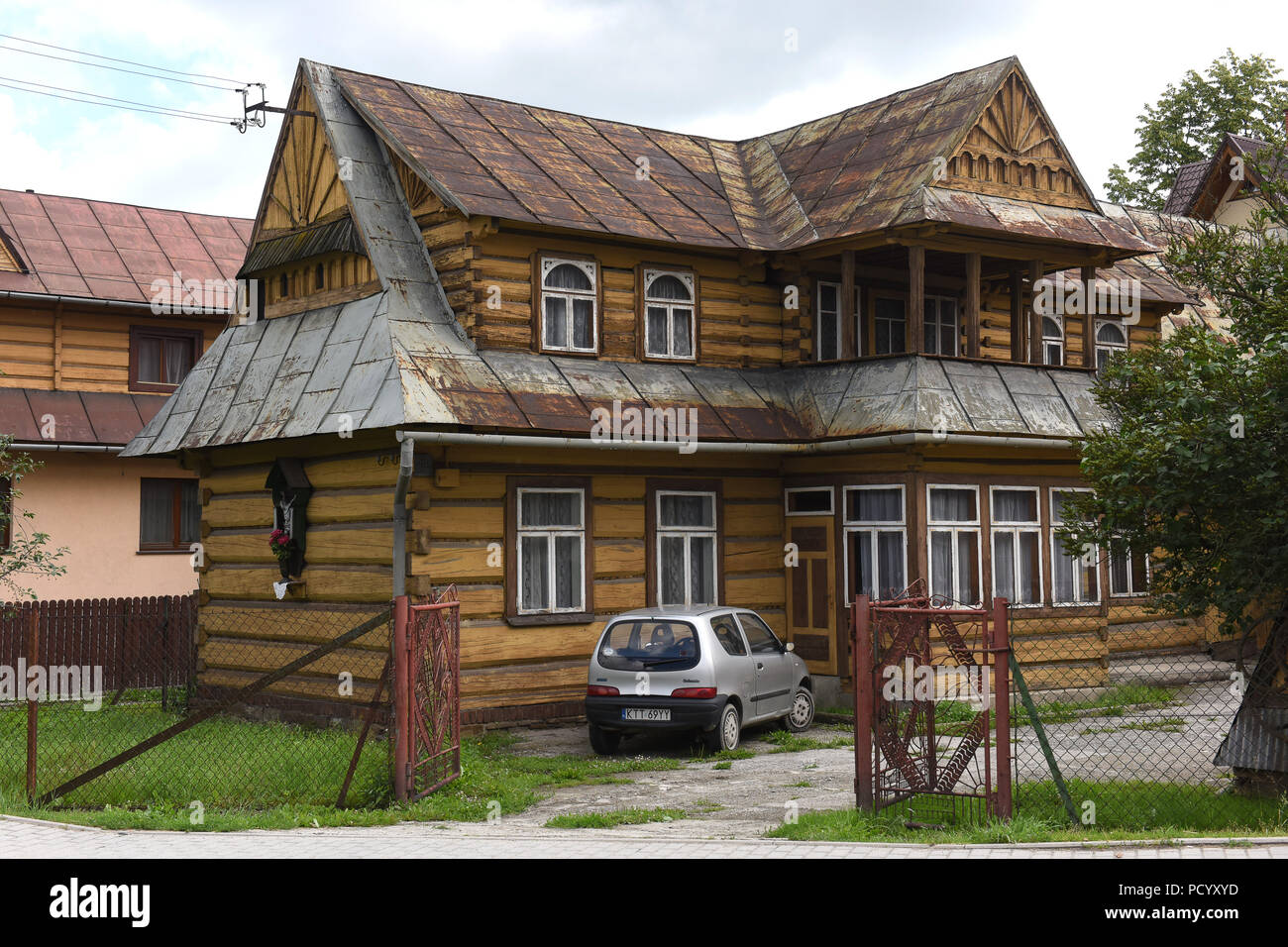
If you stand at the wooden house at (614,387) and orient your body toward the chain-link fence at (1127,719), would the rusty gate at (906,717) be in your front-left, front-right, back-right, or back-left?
front-right

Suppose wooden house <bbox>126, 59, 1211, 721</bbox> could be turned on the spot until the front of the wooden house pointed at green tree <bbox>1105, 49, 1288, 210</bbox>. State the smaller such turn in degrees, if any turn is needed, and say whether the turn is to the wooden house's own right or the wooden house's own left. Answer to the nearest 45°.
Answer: approximately 90° to the wooden house's own left

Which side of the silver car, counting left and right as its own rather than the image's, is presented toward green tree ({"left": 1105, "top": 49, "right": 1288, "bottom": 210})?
front

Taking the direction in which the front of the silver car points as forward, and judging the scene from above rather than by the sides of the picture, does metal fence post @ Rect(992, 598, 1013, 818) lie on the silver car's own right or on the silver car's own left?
on the silver car's own right

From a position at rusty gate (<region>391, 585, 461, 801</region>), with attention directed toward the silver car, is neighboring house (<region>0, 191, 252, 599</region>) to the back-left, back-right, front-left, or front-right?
front-left

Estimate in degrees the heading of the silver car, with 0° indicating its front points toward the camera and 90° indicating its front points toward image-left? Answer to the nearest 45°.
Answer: approximately 225°

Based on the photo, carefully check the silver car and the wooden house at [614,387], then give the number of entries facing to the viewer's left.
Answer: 0
